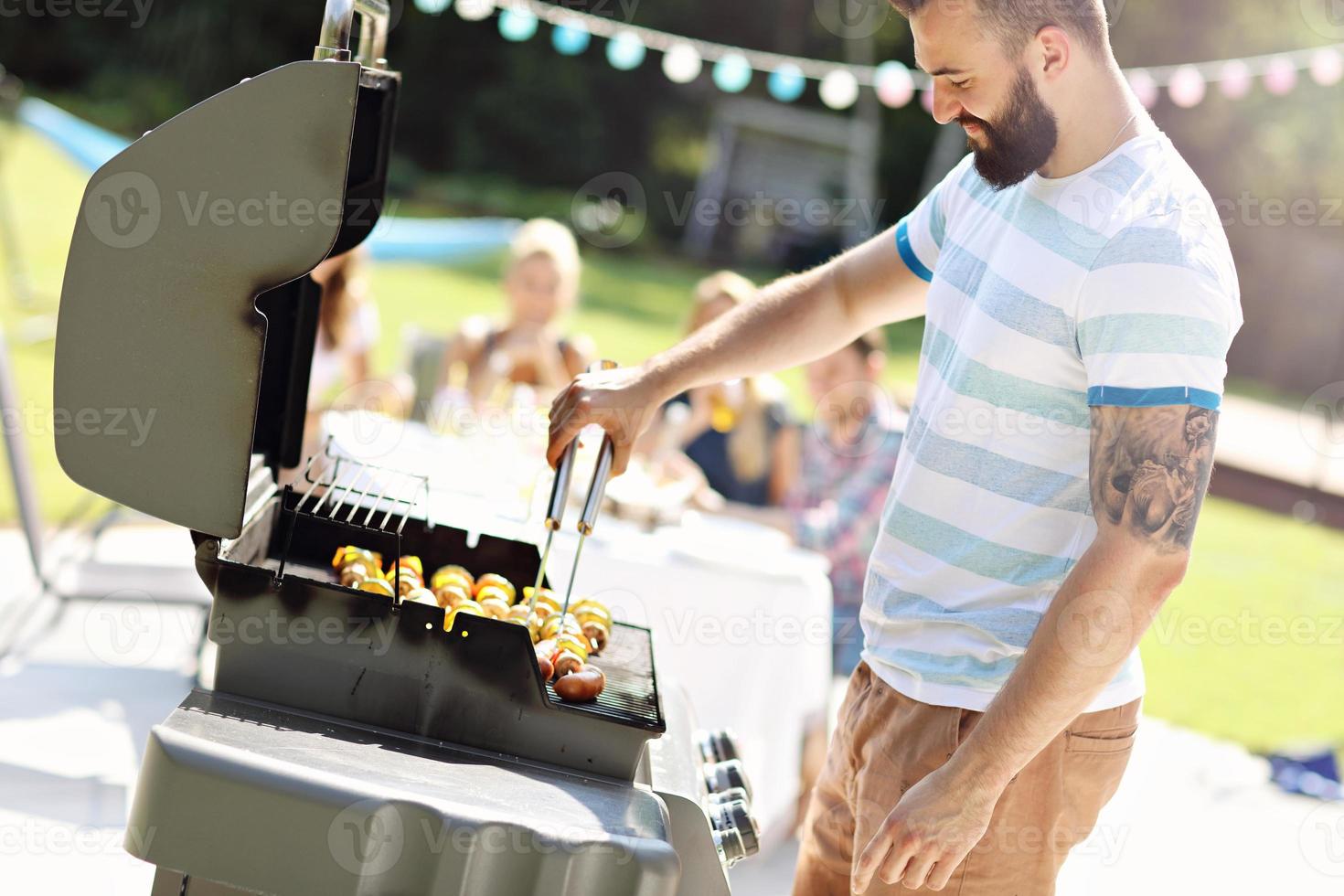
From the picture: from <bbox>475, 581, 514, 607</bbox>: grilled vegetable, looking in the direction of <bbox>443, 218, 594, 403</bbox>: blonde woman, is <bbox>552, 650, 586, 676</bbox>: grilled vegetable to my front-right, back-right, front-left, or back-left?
back-right

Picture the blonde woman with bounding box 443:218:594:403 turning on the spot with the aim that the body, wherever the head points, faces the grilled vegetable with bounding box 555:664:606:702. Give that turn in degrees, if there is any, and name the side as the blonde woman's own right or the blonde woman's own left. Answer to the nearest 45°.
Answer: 0° — they already face it

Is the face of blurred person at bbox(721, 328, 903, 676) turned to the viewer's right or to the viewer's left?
to the viewer's left

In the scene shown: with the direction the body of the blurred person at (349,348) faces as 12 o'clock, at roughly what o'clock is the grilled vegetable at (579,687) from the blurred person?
The grilled vegetable is roughly at 3 o'clock from the blurred person.

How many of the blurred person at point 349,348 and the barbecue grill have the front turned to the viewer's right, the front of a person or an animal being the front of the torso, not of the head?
2

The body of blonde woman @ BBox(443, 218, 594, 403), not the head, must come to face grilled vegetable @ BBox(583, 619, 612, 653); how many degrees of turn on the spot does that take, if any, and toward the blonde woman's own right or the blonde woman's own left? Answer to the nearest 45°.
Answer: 0° — they already face it

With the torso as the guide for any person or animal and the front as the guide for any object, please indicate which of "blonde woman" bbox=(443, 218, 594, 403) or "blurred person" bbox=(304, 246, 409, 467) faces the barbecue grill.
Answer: the blonde woman

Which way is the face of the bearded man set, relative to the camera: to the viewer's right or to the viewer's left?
to the viewer's left

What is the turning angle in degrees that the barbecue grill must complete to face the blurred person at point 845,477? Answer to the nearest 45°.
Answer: approximately 45° to its left

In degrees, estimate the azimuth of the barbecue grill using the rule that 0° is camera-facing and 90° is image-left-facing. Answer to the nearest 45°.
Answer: approximately 270°

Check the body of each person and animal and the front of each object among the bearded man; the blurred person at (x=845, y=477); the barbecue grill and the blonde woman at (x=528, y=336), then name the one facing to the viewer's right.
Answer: the barbecue grill

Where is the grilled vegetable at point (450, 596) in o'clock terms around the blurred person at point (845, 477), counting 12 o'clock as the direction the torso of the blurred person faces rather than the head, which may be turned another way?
The grilled vegetable is roughly at 11 o'clock from the blurred person.
